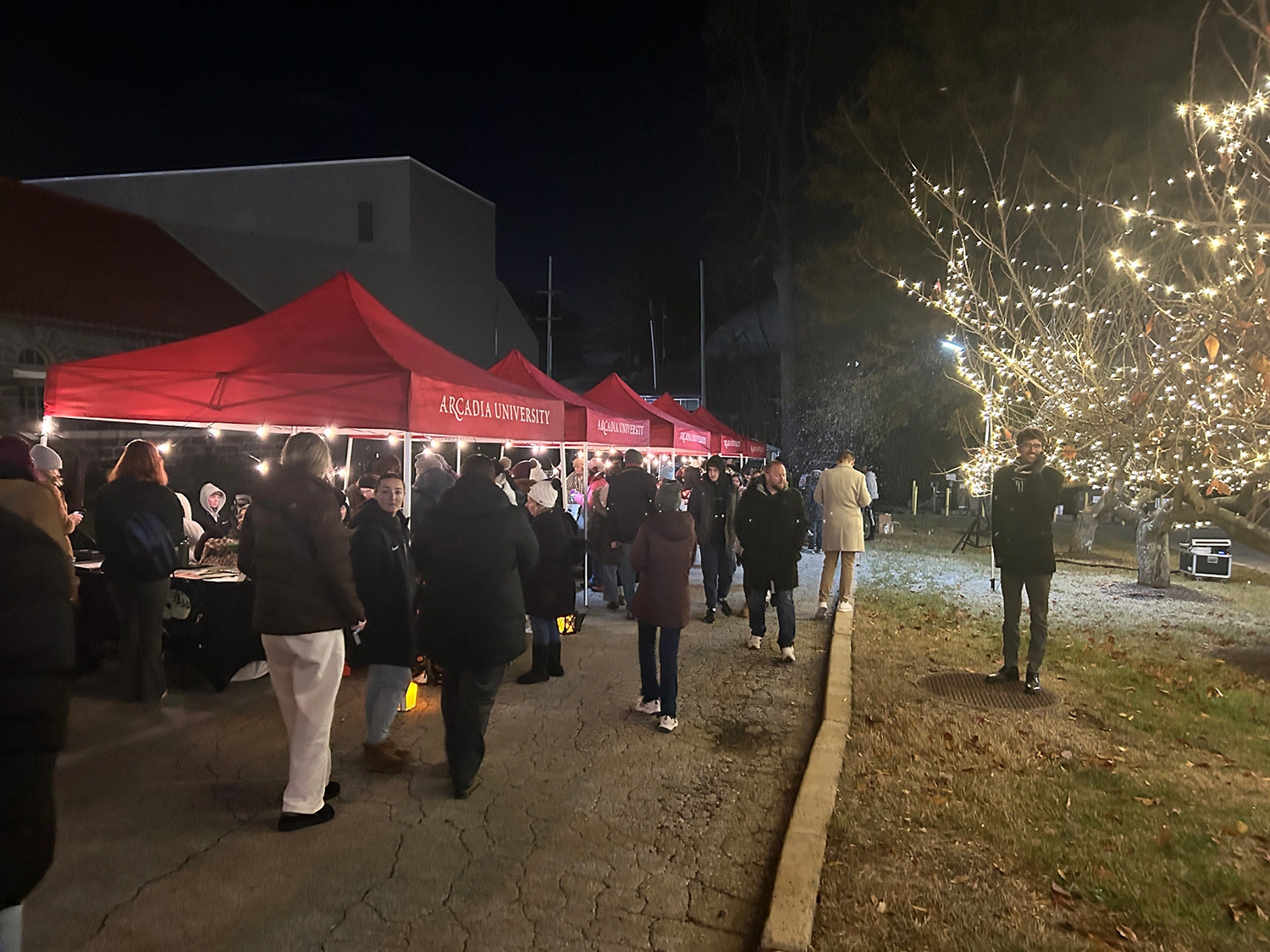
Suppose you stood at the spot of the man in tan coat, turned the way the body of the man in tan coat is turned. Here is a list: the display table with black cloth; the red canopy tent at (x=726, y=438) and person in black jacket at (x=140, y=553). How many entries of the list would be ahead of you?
1

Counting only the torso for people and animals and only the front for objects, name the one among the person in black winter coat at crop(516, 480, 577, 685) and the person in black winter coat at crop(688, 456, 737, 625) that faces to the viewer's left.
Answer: the person in black winter coat at crop(516, 480, 577, 685)

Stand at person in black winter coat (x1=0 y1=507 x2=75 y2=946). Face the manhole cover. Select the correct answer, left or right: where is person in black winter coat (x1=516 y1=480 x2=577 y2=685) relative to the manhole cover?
left

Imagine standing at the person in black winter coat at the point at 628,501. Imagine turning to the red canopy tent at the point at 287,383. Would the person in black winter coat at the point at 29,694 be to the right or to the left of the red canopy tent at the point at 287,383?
left

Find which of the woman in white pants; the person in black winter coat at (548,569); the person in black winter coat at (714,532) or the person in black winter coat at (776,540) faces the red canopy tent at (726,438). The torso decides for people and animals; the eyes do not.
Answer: the woman in white pants

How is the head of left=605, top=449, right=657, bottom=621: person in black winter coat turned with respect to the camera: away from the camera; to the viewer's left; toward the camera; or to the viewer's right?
away from the camera

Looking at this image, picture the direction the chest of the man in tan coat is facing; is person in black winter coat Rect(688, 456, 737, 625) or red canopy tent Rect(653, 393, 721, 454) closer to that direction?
the red canopy tent

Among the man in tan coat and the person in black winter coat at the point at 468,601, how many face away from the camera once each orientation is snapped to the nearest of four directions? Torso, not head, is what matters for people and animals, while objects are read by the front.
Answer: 2

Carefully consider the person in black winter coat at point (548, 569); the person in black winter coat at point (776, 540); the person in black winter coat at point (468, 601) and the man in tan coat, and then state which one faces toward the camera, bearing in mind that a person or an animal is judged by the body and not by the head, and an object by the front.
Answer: the person in black winter coat at point (776, 540)

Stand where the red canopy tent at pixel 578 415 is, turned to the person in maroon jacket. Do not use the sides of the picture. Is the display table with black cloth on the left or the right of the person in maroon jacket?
right

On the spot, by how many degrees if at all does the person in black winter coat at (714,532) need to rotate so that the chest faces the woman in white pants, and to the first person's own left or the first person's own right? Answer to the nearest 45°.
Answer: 0° — they already face them

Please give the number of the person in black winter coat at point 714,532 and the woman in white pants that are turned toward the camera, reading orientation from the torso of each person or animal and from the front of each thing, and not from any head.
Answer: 1

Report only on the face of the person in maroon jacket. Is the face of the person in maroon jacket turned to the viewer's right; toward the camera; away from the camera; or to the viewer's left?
away from the camera

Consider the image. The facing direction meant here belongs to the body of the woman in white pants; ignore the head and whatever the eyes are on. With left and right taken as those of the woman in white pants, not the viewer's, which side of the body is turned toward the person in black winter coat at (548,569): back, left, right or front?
front

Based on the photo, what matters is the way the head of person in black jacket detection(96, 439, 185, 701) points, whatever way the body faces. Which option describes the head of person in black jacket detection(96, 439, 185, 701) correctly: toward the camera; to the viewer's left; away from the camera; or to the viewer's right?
away from the camera

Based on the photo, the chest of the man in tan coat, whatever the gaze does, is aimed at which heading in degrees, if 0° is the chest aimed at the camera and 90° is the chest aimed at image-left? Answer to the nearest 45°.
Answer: approximately 180°

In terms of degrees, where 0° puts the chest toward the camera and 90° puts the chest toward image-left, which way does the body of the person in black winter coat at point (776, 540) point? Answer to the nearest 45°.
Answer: approximately 0°
